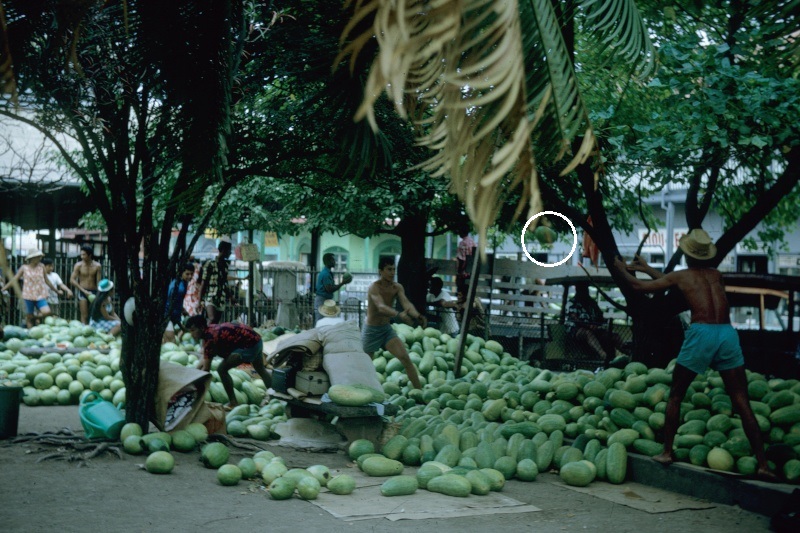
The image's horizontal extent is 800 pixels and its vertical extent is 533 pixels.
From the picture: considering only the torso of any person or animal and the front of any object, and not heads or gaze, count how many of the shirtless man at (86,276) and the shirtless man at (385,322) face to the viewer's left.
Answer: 0

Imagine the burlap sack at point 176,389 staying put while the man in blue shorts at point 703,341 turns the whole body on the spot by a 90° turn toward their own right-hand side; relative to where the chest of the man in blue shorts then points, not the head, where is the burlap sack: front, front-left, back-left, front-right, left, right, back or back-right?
back-left

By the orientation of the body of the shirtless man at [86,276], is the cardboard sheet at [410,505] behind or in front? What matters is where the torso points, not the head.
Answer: in front

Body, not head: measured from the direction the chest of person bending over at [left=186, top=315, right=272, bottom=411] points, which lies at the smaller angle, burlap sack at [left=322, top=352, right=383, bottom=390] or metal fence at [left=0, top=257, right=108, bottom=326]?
the metal fence

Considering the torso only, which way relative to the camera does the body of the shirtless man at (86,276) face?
toward the camera

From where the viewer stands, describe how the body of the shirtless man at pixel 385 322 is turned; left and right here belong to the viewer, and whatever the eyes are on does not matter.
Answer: facing the viewer and to the right of the viewer

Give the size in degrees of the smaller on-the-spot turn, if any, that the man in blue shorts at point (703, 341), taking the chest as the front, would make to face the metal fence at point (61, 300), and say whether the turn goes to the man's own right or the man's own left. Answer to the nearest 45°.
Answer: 0° — they already face it

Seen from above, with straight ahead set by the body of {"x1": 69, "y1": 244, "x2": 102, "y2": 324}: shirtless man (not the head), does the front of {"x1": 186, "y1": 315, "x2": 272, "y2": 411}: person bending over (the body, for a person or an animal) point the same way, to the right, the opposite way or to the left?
to the right

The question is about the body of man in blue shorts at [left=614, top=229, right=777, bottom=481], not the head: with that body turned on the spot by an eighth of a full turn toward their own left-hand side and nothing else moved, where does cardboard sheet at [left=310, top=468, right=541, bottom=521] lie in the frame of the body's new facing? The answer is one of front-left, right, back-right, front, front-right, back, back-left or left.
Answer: front-left

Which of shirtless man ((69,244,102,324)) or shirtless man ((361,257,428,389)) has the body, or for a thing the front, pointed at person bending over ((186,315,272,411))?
shirtless man ((69,244,102,324))

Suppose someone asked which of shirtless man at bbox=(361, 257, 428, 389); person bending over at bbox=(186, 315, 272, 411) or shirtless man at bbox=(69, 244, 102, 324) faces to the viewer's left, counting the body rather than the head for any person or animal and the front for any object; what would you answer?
the person bending over

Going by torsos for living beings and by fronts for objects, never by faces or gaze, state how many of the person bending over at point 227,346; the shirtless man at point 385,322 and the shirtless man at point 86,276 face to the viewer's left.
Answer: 1

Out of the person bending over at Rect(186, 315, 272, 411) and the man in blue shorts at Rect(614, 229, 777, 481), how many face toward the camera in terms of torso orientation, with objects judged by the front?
0

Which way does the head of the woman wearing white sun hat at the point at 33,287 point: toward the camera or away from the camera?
toward the camera

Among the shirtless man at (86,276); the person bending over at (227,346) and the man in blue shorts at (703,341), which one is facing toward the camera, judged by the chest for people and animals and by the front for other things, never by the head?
the shirtless man

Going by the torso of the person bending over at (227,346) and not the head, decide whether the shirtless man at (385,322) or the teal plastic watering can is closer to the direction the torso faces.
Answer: the teal plastic watering can

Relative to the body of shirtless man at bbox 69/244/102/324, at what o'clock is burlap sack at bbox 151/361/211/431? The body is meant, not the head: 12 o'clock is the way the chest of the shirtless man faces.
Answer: The burlap sack is roughly at 12 o'clock from the shirtless man.

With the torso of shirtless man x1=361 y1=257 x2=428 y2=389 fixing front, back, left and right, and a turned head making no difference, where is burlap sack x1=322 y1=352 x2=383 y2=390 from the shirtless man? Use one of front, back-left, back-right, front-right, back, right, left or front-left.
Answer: front-right
